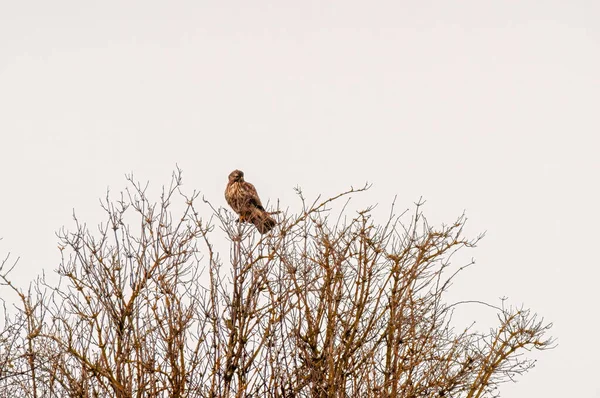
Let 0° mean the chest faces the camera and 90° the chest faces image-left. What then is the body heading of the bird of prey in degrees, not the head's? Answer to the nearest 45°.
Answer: approximately 45°
